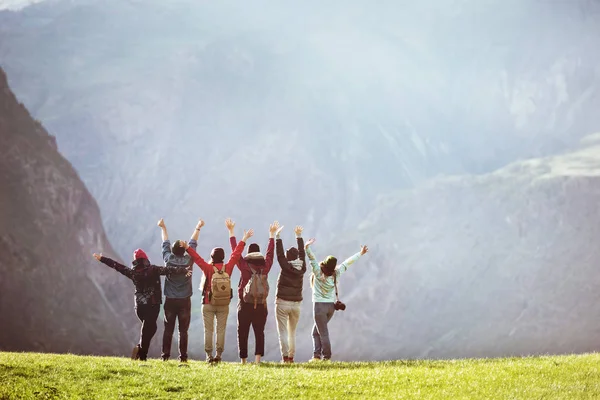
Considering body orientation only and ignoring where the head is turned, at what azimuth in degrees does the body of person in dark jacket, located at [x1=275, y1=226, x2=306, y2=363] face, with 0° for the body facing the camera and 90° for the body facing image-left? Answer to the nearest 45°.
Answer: approximately 180°

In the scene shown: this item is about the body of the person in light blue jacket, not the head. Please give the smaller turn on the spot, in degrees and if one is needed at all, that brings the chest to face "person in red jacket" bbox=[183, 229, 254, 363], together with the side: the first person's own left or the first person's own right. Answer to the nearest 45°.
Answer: approximately 135° to the first person's own left

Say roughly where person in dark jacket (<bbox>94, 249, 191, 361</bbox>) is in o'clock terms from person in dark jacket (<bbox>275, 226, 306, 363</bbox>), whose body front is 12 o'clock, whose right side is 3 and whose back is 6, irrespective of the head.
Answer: person in dark jacket (<bbox>94, 249, 191, 361</bbox>) is roughly at 8 o'clock from person in dark jacket (<bbox>275, 226, 306, 363</bbox>).

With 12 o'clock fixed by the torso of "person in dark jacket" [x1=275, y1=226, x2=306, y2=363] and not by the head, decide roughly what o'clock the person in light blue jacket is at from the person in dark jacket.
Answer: The person in light blue jacket is roughly at 2 o'clock from the person in dark jacket.

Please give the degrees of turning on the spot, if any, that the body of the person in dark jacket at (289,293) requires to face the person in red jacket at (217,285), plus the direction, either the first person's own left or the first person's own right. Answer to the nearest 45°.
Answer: approximately 135° to the first person's own left

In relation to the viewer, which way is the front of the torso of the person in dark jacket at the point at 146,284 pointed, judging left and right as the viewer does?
facing away from the viewer

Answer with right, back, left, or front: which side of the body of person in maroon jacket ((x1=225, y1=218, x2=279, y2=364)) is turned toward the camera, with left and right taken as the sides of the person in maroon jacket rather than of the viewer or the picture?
back

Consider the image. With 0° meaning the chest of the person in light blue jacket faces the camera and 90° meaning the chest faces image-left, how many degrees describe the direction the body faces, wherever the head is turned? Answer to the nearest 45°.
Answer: approximately 180°
